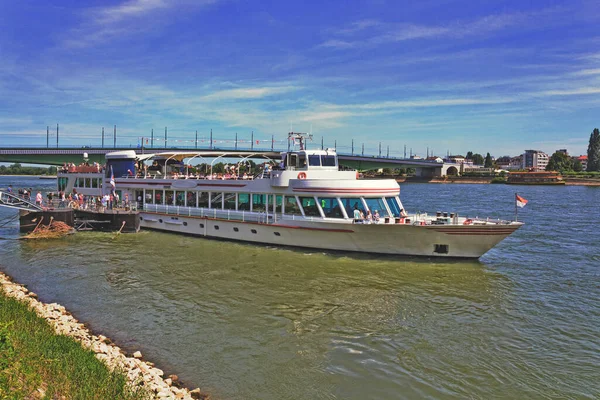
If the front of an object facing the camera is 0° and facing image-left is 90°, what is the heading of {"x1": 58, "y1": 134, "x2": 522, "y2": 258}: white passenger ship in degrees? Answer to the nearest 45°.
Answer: approximately 315°

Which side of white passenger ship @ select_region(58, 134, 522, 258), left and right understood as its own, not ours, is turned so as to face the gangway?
back
